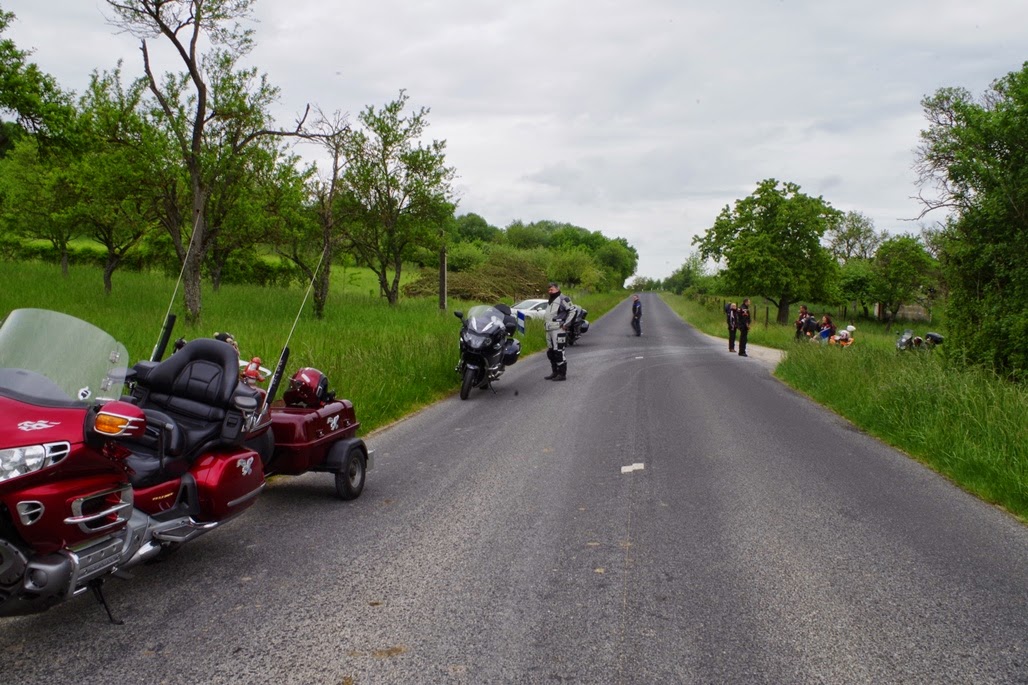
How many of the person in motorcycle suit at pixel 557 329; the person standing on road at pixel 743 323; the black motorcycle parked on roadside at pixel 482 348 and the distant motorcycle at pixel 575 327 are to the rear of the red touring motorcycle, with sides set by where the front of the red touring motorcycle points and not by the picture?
4

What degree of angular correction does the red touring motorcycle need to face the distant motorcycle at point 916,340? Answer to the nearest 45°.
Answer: approximately 180°

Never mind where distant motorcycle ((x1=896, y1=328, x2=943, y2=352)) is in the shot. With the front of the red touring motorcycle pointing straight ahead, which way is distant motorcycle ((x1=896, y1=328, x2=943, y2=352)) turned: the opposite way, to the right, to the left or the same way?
to the right

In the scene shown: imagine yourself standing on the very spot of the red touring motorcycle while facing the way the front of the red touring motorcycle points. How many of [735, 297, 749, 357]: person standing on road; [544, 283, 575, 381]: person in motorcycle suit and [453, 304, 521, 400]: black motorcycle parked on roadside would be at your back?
3

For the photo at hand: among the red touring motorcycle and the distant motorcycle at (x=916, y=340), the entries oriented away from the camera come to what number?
0

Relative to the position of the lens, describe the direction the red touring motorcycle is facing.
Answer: facing the viewer and to the left of the viewer

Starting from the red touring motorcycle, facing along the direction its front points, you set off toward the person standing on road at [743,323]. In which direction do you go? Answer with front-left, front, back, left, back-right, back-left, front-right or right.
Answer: back

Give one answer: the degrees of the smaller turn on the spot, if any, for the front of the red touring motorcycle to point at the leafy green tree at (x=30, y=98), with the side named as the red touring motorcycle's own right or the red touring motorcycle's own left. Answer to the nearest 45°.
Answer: approximately 135° to the red touring motorcycle's own right

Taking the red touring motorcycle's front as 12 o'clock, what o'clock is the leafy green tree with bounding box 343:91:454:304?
The leafy green tree is roughly at 5 o'clock from the red touring motorcycle.

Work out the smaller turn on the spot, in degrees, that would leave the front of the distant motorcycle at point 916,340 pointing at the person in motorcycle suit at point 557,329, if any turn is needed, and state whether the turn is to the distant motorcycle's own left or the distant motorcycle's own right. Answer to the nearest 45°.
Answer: approximately 45° to the distant motorcycle's own left

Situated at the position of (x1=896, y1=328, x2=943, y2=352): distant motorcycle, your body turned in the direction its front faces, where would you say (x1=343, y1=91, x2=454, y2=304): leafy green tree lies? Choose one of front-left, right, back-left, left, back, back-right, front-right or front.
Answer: front

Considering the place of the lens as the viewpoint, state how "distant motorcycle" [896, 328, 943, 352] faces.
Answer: facing to the left of the viewer

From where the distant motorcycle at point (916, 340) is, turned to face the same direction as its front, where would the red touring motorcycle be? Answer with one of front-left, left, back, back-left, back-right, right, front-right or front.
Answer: left

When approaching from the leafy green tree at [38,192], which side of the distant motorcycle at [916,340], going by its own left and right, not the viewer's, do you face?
front

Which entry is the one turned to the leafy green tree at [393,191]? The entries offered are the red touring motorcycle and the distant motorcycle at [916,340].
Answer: the distant motorcycle
